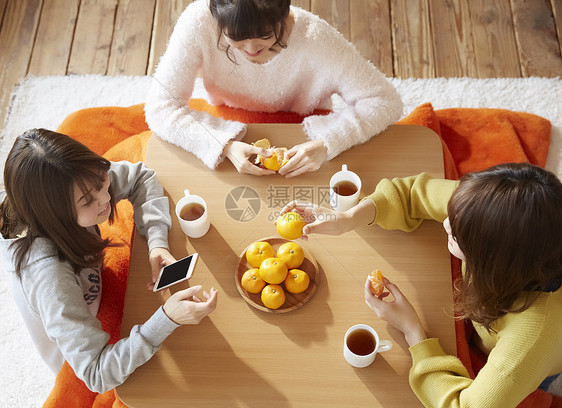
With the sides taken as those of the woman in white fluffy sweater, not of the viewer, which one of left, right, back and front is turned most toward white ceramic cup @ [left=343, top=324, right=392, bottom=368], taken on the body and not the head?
front

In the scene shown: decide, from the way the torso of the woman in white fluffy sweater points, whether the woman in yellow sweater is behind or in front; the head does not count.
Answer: in front

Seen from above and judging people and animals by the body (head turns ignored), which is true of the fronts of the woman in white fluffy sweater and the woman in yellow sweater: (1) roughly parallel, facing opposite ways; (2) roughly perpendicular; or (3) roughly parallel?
roughly perpendicular

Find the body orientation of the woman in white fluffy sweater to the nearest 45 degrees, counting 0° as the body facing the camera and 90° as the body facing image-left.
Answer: approximately 0°

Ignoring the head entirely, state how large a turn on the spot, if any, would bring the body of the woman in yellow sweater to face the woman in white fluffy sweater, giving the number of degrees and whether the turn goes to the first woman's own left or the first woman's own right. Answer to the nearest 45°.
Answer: approximately 45° to the first woman's own right

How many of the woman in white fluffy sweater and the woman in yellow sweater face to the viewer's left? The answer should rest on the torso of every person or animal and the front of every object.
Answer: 1

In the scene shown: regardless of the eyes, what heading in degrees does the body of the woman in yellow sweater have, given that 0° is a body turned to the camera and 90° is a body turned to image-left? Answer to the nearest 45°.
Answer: approximately 90°
